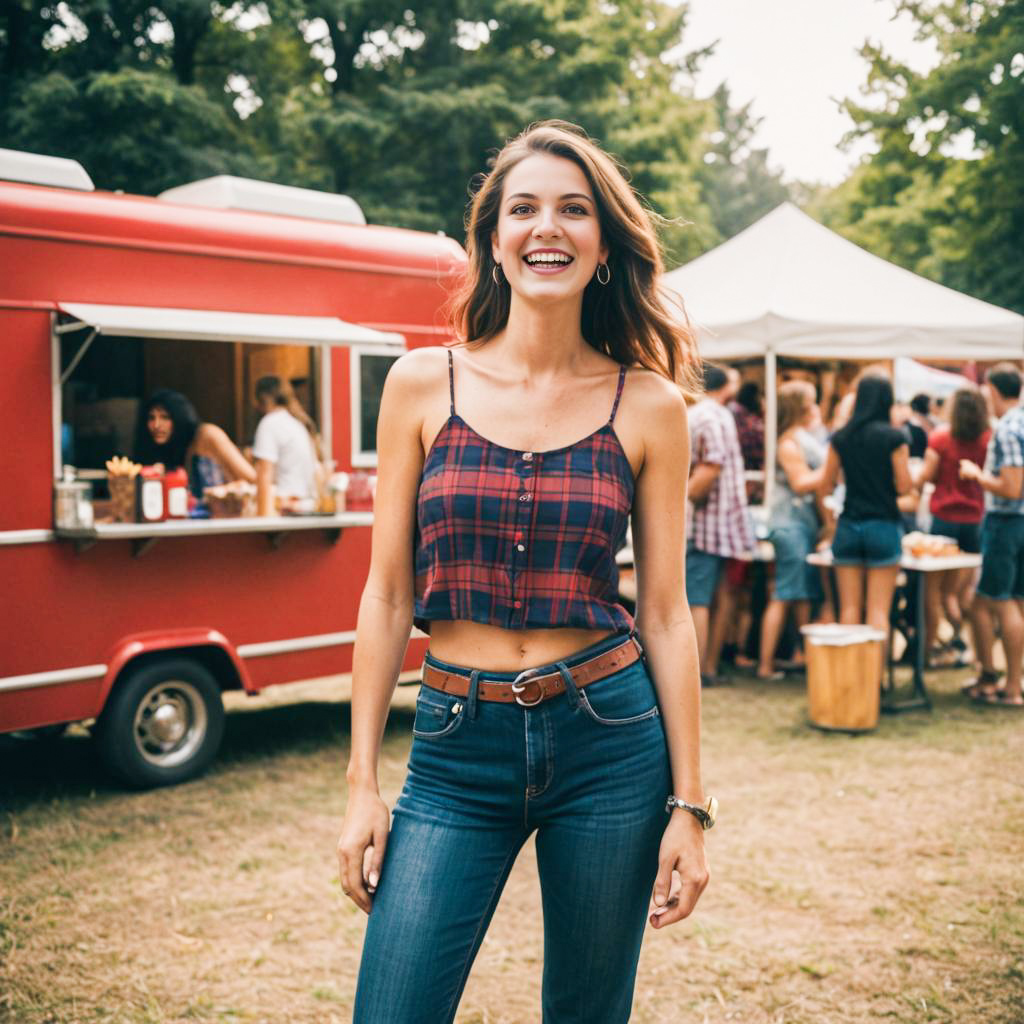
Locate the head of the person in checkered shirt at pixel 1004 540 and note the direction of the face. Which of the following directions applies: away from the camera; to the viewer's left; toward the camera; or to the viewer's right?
to the viewer's left

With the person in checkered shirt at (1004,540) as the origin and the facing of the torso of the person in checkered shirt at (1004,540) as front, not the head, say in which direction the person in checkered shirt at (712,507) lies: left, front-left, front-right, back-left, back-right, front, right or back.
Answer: front

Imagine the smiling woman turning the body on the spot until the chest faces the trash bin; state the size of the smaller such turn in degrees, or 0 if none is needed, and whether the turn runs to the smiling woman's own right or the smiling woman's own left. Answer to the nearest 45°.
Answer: approximately 180°

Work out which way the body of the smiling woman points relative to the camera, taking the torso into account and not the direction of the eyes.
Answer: toward the camera

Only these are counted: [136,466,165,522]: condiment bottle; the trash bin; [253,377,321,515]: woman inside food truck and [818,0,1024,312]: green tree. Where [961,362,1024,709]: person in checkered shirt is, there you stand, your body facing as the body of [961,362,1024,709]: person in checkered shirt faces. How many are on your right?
1

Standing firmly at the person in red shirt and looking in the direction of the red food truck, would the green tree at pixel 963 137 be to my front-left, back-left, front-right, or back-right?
back-right

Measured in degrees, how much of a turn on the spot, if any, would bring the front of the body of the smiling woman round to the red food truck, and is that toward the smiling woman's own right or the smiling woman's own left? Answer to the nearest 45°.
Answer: approximately 135° to the smiling woman's own right

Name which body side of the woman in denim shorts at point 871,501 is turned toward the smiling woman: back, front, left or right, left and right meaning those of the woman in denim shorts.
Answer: back

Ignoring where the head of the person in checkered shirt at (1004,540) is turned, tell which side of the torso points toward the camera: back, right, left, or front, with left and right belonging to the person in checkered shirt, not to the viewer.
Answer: left

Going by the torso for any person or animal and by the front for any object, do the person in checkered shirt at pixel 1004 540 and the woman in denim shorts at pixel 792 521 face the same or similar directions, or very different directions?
very different directions

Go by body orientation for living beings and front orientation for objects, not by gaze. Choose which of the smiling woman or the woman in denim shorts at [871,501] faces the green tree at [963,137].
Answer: the woman in denim shorts

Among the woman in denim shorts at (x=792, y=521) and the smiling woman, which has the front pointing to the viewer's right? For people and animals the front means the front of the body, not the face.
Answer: the woman in denim shorts

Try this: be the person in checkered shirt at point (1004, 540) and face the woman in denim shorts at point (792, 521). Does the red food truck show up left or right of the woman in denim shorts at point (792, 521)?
left

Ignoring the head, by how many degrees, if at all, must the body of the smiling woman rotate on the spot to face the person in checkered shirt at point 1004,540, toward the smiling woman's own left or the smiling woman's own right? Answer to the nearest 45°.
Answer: approximately 135° to the smiling woman's own left

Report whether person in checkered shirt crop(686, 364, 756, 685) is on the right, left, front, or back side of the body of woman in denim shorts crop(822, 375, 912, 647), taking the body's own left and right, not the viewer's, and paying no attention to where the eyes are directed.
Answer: left

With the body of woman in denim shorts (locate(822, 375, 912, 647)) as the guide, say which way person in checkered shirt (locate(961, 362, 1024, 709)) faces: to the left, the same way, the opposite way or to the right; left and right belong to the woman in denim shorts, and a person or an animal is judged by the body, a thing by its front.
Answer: to the left

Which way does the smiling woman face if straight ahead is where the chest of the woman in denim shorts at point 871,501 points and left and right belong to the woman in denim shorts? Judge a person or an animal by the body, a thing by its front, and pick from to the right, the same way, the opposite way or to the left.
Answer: the opposite way
